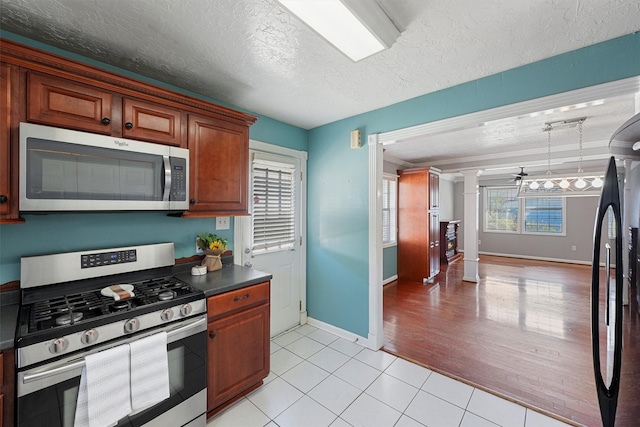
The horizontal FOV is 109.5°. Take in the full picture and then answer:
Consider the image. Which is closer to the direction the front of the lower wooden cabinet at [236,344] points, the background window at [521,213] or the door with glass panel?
the background window

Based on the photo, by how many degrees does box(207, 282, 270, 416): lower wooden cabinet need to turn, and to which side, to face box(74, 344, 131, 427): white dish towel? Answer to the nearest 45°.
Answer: approximately 90° to its right

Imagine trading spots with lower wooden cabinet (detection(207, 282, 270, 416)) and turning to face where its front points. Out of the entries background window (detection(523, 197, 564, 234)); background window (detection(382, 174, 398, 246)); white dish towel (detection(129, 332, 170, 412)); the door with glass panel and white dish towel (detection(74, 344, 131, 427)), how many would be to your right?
2

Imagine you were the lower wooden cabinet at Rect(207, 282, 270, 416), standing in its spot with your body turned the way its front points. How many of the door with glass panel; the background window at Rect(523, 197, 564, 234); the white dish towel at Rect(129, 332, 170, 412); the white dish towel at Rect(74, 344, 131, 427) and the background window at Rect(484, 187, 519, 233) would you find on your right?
2

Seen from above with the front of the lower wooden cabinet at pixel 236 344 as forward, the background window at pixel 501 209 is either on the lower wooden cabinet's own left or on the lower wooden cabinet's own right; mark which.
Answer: on the lower wooden cabinet's own left

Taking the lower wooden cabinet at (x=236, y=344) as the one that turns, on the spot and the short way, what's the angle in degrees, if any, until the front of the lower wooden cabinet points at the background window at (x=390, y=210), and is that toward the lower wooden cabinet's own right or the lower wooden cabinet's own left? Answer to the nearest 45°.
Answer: approximately 90° to the lower wooden cabinet's own left

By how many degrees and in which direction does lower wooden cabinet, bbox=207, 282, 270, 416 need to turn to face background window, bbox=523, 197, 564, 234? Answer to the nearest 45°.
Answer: approximately 45° to its left

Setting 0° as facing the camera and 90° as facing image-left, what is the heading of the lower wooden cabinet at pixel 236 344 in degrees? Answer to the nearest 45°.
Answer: approximately 315°
